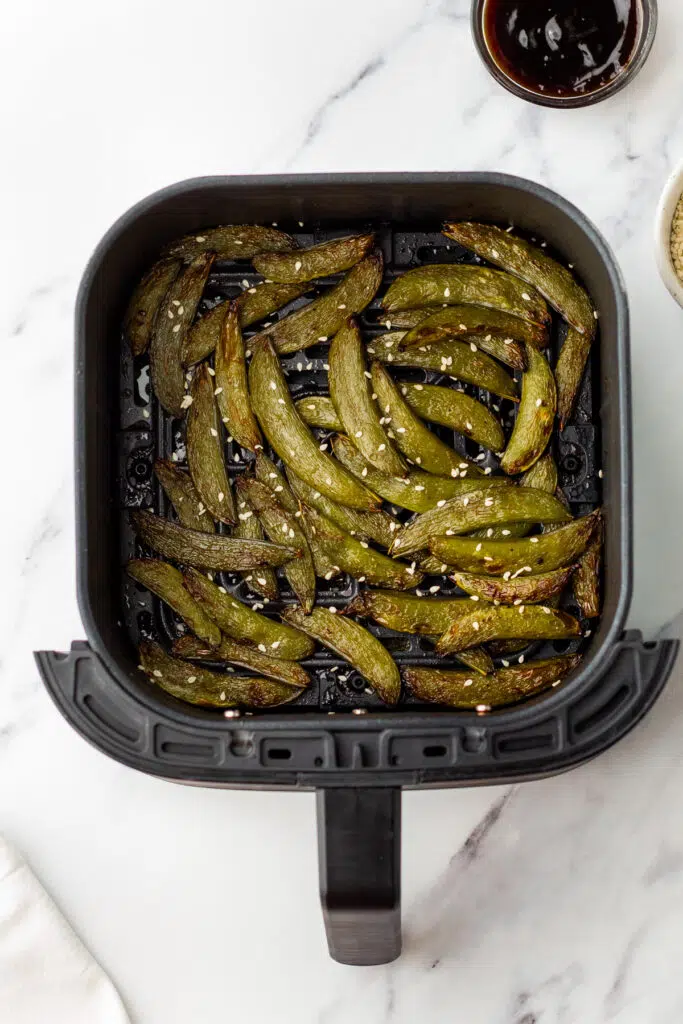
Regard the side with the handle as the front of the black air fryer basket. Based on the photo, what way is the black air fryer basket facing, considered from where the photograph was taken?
facing the viewer

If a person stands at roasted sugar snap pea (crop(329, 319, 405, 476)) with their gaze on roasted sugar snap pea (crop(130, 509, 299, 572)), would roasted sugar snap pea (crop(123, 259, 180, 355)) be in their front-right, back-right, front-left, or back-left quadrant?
front-right
